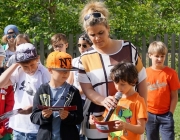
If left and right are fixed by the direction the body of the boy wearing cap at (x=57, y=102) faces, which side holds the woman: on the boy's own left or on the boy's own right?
on the boy's own left

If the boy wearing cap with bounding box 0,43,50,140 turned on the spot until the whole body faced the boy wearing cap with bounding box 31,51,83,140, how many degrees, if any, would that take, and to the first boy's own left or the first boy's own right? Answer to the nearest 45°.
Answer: approximately 45° to the first boy's own left

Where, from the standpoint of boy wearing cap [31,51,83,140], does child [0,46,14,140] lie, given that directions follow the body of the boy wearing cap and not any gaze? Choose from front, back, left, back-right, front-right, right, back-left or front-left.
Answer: back-right

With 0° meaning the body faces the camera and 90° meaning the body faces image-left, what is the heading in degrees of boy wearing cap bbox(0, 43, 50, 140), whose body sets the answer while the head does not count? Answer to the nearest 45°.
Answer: approximately 0°

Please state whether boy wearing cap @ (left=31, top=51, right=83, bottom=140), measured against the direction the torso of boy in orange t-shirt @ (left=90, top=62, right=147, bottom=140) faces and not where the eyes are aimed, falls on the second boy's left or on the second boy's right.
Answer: on the second boy's right

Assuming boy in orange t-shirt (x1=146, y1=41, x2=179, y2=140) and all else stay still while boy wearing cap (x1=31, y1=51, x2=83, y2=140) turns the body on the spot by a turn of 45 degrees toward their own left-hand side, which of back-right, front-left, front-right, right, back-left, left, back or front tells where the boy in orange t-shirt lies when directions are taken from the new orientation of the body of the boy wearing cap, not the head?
left

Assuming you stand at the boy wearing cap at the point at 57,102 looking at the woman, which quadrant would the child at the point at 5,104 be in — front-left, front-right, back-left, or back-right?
back-left

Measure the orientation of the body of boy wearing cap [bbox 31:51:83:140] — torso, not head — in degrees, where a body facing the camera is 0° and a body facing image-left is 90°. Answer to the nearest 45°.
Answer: approximately 0°

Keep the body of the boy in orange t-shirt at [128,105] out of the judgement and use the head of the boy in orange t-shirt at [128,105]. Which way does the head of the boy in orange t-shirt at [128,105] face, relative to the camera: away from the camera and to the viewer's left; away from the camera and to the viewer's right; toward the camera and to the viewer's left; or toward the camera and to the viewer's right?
toward the camera and to the viewer's left

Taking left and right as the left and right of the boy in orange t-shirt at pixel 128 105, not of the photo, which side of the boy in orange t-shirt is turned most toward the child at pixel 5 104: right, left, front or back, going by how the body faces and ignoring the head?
right

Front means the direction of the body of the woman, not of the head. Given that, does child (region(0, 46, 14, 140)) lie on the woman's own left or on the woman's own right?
on the woman's own right

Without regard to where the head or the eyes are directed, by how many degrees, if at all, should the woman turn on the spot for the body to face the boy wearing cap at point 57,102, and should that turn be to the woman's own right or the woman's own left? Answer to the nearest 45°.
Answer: approximately 90° to the woman's own right

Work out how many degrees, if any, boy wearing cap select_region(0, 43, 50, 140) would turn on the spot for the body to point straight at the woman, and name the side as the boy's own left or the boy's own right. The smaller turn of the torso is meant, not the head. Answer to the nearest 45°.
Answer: approximately 45° to the boy's own left
